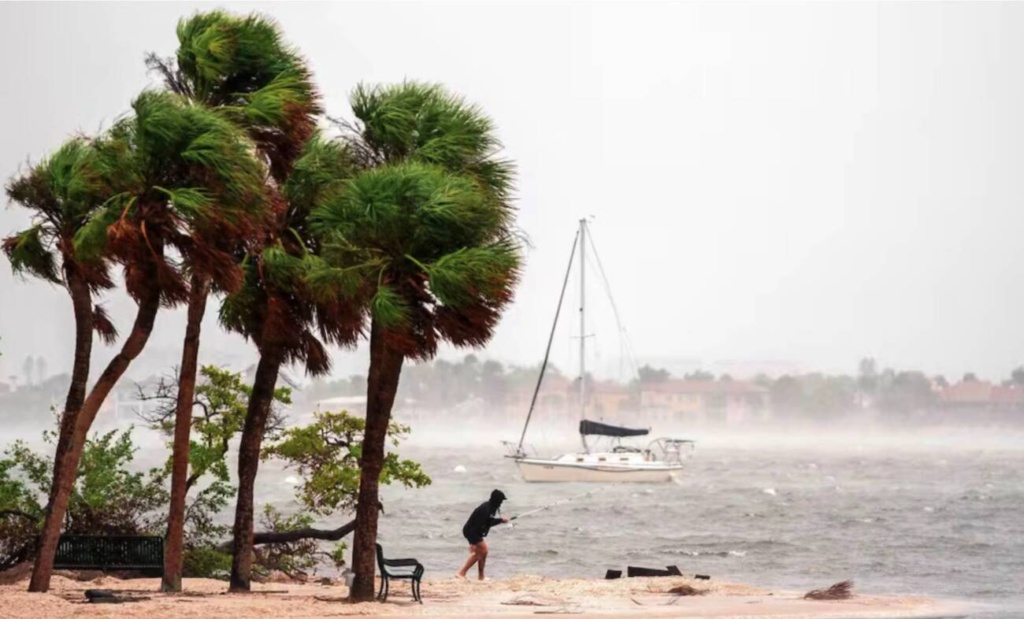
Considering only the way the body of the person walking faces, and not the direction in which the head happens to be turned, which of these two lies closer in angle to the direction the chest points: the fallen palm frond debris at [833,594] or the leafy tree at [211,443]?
the fallen palm frond debris

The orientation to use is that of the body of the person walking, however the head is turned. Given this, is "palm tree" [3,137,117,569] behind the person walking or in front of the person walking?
behind

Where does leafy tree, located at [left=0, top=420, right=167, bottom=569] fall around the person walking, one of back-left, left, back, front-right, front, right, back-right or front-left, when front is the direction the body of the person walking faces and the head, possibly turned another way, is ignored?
back

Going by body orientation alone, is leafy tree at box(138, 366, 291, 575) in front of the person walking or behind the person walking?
behind

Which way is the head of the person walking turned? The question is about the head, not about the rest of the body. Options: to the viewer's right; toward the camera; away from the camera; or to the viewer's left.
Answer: to the viewer's right

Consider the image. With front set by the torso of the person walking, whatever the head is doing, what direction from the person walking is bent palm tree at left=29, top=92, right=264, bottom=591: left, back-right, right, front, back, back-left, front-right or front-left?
back-right

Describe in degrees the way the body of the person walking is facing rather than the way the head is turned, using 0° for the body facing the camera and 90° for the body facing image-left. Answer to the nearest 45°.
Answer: approximately 270°

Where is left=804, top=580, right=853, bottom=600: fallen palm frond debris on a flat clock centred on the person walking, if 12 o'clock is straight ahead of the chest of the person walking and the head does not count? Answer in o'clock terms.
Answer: The fallen palm frond debris is roughly at 12 o'clock from the person walking.
